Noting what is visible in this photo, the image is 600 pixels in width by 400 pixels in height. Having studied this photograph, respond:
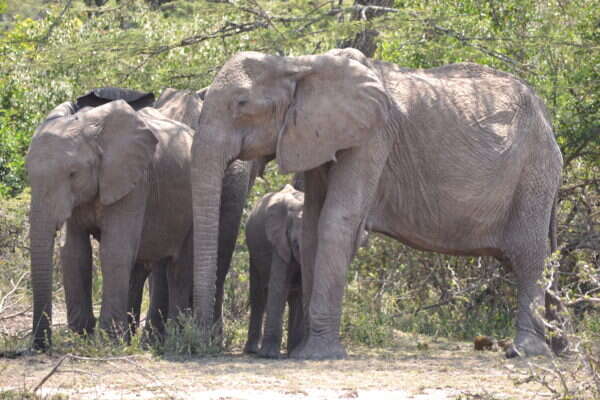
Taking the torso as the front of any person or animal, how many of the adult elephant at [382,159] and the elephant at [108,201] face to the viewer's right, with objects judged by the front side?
0

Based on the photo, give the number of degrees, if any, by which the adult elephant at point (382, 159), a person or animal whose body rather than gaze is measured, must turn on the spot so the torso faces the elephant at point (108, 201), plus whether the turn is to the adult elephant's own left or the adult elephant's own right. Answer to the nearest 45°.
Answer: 0° — it already faces it

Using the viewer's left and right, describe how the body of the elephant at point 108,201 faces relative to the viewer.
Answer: facing the viewer and to the left of the viewer

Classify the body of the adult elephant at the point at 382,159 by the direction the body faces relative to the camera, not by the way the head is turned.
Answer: to the viewer's left
